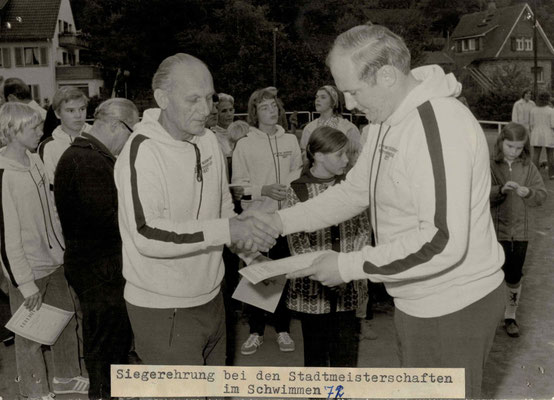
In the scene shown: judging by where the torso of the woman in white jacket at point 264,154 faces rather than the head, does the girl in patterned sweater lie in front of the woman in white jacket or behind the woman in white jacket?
in front

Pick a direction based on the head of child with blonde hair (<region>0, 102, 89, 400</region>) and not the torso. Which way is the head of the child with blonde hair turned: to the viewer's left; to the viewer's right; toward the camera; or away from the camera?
to the viewer's right

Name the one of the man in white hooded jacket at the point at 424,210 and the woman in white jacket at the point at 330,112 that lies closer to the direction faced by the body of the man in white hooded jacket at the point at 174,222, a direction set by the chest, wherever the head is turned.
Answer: the man in white hooded jacket

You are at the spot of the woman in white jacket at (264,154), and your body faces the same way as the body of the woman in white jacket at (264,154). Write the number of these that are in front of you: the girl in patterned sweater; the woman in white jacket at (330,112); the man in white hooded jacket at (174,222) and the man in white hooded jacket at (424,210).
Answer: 3

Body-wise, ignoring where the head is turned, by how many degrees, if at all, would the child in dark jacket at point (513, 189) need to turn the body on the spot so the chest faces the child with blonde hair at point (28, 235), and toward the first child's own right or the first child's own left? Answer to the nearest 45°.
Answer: approximately 45° to the first child's own right

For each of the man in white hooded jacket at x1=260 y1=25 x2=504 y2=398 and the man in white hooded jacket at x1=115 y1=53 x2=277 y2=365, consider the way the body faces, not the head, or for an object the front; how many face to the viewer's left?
1

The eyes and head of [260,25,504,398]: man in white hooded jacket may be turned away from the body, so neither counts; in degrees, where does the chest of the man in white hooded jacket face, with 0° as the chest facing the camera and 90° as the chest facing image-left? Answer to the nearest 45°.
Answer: approximately 90°

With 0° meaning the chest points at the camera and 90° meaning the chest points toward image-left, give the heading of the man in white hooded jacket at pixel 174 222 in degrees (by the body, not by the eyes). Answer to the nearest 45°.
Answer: approximately 315°

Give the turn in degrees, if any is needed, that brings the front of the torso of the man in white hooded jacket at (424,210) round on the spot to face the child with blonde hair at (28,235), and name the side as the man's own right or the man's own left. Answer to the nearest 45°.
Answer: approximately 45° to the man's own right

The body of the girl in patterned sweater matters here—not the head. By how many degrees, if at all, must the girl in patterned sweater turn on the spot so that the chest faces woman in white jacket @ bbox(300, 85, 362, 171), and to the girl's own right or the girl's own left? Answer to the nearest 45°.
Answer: approximately 180°

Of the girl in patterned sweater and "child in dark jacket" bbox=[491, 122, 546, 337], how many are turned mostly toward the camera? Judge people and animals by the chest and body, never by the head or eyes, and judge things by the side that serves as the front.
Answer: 2

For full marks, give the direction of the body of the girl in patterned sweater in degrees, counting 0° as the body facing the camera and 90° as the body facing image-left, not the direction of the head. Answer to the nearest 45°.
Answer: approximately 0°

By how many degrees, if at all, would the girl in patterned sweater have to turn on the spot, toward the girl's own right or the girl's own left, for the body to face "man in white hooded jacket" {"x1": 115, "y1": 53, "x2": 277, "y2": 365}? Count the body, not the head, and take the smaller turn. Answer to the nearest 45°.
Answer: approximately 45° to the girl's own right

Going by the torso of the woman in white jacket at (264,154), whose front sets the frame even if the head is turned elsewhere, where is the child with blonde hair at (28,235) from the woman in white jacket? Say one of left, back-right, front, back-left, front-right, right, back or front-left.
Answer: front-right
